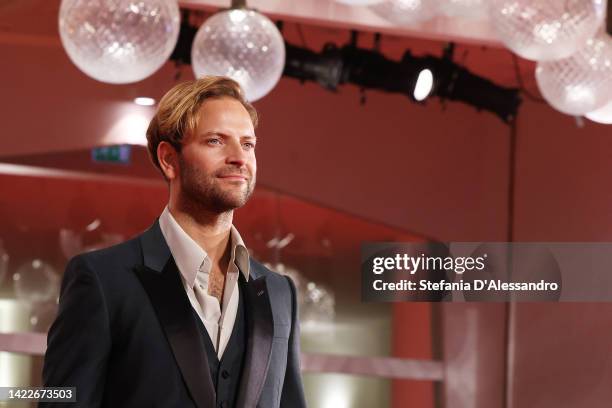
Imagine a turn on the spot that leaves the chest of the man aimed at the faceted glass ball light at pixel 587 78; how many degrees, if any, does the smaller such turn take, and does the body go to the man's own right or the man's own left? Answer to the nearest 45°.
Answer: approximately 90° to the man's own left

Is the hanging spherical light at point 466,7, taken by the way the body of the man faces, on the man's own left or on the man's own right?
on the man's own left

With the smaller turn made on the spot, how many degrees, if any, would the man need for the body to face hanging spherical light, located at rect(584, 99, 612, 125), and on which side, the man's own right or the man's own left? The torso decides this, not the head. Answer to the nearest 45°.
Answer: approximately 90° to the man's own left

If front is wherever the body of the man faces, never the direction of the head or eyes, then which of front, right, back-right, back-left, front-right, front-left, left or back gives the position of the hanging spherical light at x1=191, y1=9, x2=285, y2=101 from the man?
back-left

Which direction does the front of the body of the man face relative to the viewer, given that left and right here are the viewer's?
facing the viewer and to the right of the viewer

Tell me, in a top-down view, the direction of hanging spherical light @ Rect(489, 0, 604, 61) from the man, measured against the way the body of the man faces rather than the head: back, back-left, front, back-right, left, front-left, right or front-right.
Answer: left

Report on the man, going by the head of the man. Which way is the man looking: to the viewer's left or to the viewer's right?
to the viewer's right

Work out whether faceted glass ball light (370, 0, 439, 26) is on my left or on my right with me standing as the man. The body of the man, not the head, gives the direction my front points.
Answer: on my left
